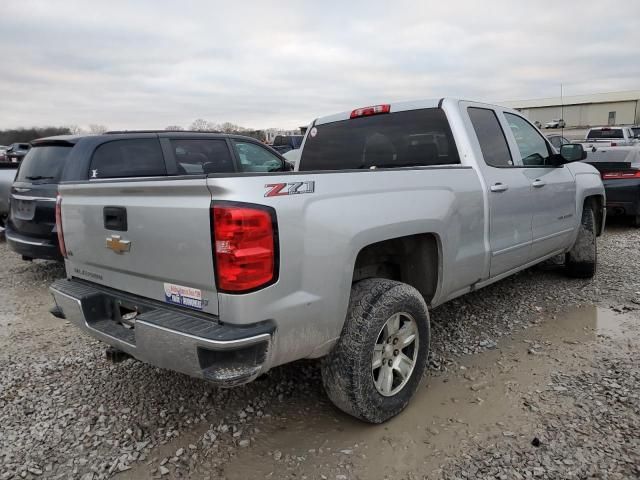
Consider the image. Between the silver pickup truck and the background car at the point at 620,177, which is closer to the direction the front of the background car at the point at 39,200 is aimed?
the background car

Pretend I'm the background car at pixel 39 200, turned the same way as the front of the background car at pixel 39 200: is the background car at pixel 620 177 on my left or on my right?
on my right

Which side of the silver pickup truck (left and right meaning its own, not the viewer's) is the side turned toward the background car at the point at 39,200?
left

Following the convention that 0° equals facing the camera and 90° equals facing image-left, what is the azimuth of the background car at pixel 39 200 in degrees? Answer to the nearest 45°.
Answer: approximately 225°

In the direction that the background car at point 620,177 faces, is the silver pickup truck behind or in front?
behind

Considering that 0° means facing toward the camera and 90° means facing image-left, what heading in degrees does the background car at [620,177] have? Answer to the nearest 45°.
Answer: approximately 180°

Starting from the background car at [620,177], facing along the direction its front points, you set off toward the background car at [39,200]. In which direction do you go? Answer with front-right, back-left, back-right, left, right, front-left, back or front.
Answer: back-left

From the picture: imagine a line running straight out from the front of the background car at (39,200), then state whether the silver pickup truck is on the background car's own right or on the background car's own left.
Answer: on the background car's own right
